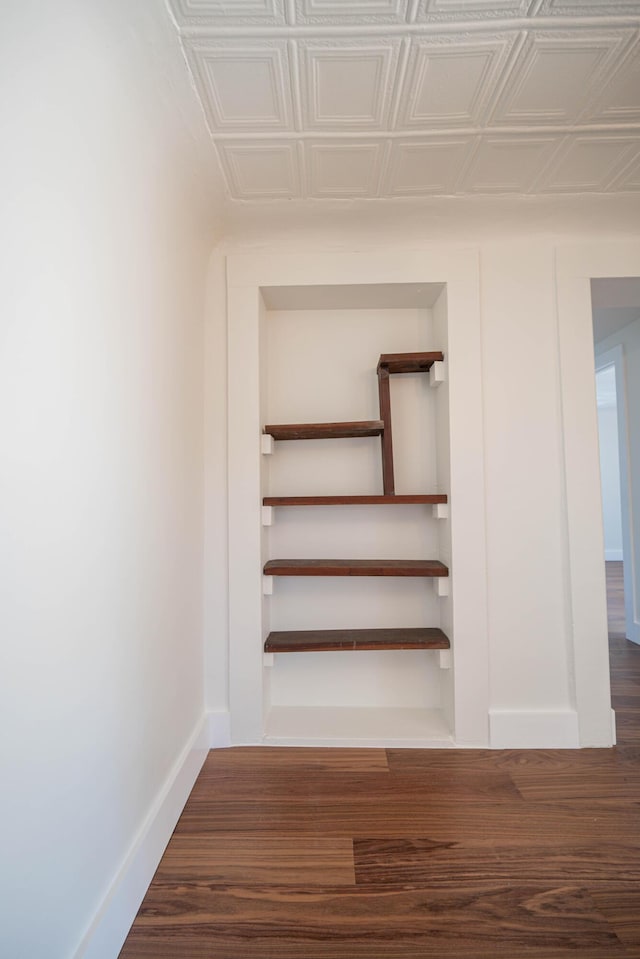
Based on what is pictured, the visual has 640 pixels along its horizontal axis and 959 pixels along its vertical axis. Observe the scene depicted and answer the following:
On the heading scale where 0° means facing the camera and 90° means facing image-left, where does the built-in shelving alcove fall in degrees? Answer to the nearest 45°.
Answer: approximately 0°
